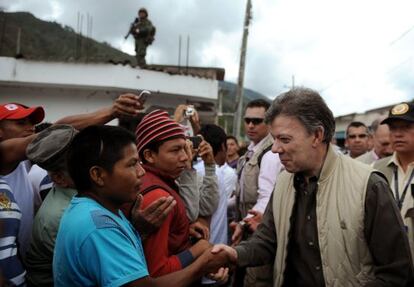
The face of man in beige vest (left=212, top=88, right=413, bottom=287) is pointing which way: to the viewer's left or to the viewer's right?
to the viewer's left

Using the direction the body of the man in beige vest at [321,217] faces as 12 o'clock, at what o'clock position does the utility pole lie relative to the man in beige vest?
The utility pole is roughly at 4 o'clock from the man in beige vest.

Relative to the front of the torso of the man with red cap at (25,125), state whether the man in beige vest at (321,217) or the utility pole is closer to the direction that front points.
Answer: the man in beige vest

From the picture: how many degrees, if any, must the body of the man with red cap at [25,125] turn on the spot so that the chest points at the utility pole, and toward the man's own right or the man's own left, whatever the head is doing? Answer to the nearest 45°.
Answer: approximately 45° to the man's own left

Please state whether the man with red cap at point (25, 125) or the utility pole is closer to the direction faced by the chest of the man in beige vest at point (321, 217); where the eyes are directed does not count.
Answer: the man with red cap

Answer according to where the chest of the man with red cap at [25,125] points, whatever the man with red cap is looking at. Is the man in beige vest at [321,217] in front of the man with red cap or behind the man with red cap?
in front

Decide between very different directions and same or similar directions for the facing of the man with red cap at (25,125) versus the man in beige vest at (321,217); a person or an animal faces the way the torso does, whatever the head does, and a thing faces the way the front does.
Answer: very different directions

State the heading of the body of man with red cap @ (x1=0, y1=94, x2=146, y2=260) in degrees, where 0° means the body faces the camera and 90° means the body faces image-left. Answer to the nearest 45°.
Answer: approximately 270°

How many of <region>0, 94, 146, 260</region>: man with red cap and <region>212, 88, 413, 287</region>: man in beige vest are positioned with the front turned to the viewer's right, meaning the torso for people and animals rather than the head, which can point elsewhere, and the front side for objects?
1

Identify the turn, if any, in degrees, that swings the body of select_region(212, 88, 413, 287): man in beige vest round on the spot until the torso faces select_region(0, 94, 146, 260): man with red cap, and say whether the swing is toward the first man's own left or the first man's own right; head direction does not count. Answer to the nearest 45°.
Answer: approximately 45° to the first man's own right
